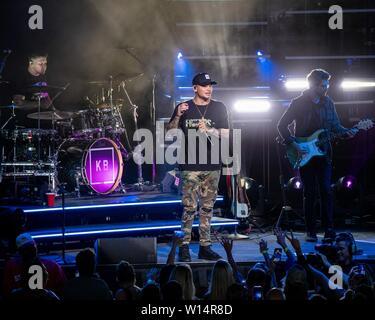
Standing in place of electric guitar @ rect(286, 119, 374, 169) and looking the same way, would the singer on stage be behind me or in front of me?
in front

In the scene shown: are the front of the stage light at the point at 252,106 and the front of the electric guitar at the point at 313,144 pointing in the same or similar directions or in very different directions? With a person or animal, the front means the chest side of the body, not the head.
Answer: same or similar directions

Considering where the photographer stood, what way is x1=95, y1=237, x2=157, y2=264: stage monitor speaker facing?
facing away from the viewer

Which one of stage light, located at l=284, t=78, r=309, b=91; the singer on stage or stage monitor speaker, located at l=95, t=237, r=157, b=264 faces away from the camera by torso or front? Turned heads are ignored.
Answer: the stage monitor speaker

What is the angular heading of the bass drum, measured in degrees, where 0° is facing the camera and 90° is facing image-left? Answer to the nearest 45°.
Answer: approximately 315°

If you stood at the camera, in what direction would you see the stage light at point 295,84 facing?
facing the viewer

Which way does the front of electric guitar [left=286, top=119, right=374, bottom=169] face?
toward the camera

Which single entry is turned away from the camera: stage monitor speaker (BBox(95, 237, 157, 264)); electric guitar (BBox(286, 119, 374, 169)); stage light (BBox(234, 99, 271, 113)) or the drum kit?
the stage monitor speaker

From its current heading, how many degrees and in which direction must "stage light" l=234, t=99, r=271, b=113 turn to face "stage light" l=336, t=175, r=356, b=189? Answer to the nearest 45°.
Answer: approximately 90° to its left

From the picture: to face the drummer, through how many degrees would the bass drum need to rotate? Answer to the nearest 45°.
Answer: approximately 180°

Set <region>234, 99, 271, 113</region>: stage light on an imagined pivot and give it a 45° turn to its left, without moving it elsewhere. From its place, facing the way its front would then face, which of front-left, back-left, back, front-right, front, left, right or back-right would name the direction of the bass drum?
right

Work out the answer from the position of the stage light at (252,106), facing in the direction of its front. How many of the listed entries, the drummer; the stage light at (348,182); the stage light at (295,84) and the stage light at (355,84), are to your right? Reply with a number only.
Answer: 1

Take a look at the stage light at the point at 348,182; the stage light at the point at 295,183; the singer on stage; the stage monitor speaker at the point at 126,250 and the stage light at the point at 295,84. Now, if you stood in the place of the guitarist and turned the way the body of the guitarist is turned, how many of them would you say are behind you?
3

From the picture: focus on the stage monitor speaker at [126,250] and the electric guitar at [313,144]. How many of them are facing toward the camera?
1

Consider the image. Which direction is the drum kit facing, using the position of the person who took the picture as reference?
facing the viewer and to the right of the viewer

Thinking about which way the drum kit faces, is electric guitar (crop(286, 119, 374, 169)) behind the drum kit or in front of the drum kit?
in front
